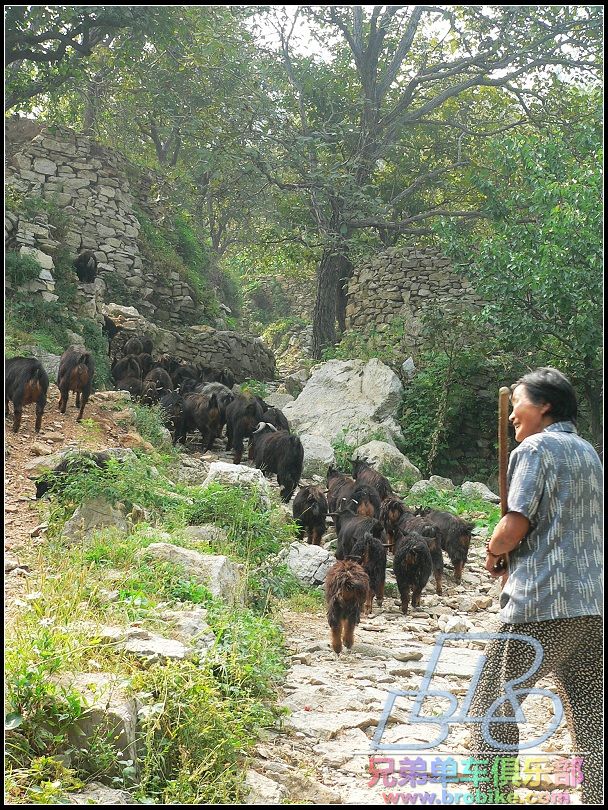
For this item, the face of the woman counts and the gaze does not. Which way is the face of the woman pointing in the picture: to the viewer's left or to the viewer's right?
to the viewer's left

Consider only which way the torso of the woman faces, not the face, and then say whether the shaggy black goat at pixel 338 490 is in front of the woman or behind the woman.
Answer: in front

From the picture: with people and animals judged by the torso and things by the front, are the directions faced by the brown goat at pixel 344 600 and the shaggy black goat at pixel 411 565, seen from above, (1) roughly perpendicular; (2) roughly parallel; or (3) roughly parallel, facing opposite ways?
roughly parallel

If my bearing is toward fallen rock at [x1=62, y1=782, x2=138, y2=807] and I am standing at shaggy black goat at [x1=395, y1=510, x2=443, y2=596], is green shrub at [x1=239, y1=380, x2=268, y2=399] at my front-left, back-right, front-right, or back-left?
back-right

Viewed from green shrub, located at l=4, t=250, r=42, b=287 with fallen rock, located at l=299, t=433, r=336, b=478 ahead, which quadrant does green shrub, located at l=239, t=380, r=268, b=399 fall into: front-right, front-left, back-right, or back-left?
front-left
